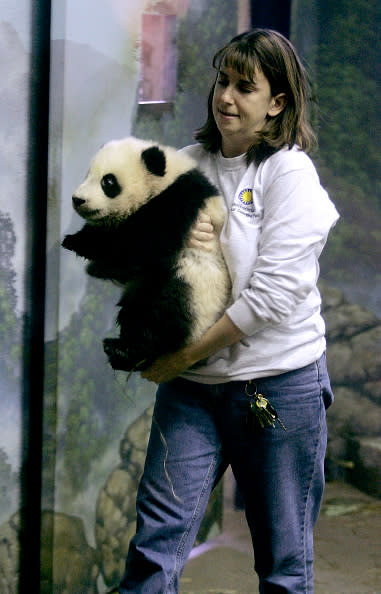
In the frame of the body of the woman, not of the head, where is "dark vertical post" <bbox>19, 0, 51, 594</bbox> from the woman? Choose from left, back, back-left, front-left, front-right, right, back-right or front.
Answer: right

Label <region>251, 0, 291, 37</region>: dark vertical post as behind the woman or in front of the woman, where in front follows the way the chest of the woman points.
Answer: behind

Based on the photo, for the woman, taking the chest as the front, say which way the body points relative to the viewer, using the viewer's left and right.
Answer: facing the viewer and to the left of the viewer
